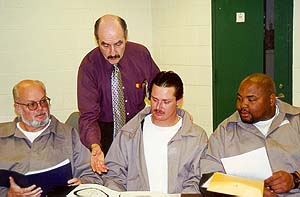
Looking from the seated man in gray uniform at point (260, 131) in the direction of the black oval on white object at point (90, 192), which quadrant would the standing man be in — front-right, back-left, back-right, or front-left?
front-right

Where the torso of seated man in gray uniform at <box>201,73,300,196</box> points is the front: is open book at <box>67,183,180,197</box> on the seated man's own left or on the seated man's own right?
on the seated man's own right

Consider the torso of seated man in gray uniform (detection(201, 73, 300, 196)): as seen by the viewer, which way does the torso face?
toward the camera

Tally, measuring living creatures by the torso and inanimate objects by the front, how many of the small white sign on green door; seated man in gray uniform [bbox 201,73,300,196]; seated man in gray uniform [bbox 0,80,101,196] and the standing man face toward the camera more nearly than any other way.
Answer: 4

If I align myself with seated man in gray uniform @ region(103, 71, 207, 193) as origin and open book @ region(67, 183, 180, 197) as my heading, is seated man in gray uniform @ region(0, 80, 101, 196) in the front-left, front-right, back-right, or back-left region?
front-right

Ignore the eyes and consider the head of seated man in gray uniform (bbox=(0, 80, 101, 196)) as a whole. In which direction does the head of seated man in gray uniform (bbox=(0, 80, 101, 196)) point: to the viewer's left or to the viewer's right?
to the viewer's right

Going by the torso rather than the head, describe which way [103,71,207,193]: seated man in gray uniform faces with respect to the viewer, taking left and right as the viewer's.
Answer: facing the viewer

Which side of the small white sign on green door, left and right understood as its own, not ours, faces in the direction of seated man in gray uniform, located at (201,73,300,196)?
front

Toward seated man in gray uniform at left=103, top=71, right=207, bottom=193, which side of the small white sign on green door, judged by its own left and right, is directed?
front

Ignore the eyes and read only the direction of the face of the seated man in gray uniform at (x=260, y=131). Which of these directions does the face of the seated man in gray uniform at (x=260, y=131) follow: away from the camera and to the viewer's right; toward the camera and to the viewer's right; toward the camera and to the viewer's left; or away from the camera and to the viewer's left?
toward the camera and to the viewer's left

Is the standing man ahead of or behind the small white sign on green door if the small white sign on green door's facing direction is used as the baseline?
ahead
